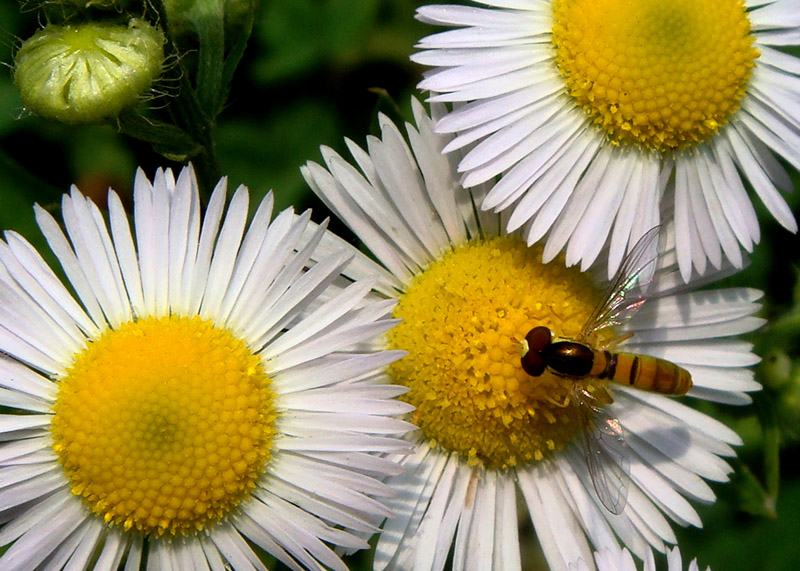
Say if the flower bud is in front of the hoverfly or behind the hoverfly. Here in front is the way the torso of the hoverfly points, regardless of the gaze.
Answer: in front

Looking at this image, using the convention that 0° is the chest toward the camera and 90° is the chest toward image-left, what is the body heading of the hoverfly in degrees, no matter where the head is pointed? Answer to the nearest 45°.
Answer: approximately 90°

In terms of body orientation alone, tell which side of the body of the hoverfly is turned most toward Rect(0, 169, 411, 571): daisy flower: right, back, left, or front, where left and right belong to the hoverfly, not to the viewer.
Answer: front
